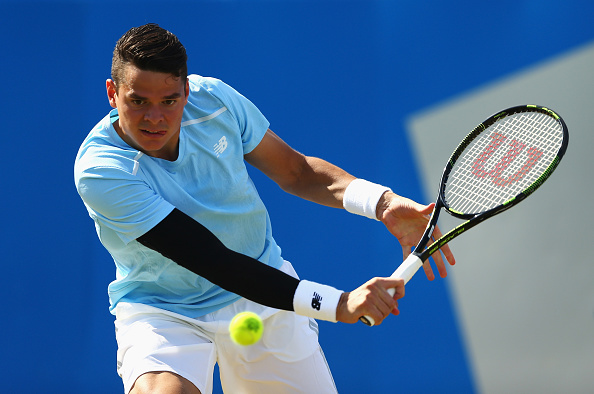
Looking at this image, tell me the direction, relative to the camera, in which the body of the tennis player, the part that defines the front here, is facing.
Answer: toward the camera
